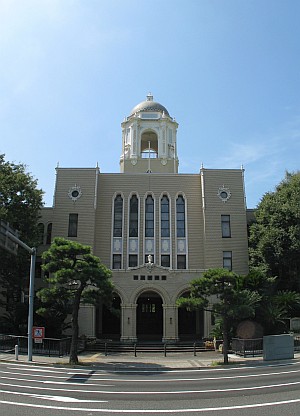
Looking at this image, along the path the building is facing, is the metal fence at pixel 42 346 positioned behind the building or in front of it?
in front

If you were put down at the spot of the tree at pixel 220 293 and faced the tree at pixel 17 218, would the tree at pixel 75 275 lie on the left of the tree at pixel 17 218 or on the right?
left

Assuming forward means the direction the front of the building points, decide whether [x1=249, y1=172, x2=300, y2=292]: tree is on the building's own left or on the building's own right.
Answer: on the building's own left

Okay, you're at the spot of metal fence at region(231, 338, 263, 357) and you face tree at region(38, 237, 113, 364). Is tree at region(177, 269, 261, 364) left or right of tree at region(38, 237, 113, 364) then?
left

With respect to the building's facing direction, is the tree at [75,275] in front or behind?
in front

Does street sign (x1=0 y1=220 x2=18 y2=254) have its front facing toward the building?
no

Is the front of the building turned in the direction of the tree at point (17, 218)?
no

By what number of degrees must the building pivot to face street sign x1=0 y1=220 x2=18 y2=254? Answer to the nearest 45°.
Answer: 0° — it already faces it

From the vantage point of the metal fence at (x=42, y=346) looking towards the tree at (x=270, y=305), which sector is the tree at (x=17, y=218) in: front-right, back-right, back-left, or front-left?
back-left

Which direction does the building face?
toward the camera

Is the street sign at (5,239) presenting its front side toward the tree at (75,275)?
no

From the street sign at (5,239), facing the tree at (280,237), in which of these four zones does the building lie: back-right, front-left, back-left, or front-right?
front-left
